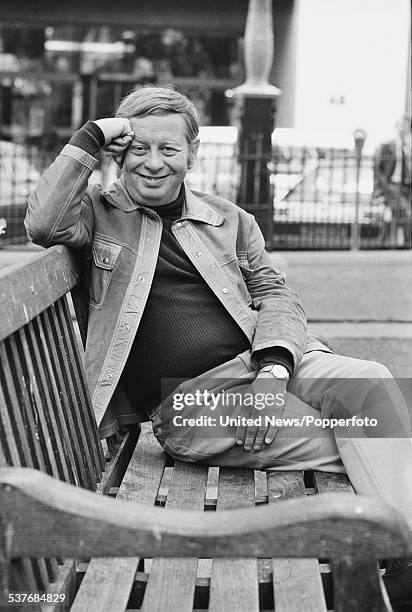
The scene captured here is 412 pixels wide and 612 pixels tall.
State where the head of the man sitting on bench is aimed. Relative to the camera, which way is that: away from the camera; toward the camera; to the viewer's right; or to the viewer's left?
toward the camera

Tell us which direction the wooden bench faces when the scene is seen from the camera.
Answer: facing to the right of the viewer

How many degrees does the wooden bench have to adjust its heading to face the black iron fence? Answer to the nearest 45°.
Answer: approximately 90° to its left

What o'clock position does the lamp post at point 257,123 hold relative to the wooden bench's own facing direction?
The lamp post is roughly at 9 o'clock from the wooden bench.
